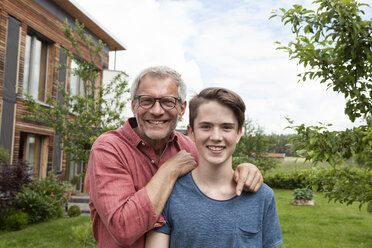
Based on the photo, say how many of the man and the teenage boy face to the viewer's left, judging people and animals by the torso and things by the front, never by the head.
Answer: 0

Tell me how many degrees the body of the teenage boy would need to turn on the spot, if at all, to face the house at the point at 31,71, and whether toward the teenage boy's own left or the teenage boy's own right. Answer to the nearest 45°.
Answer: approximately 135° to the teenage boy's own right

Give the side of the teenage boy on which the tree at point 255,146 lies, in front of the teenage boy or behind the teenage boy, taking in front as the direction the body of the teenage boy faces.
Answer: behind

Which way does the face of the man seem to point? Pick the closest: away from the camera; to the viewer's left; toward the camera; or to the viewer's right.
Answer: toward the camera

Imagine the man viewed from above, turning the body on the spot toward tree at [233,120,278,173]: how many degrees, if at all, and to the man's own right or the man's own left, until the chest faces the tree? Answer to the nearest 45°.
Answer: approximately 135° to the man's own left

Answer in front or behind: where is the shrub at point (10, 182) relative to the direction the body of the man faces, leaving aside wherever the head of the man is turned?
behind

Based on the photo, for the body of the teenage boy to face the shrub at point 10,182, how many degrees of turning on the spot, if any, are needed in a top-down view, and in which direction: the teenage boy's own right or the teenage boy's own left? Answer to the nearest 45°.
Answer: approximately 135° to the teenage boy's own right

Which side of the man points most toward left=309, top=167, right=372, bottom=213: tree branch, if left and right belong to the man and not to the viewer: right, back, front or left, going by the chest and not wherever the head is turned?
left

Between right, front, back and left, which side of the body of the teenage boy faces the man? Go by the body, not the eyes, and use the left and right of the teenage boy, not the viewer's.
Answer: right

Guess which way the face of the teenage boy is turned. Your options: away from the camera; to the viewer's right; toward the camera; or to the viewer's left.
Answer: toward the camera

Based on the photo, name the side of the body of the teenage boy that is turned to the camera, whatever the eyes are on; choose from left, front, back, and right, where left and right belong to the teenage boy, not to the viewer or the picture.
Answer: front

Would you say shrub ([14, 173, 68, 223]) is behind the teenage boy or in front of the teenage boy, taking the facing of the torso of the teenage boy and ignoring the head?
behind

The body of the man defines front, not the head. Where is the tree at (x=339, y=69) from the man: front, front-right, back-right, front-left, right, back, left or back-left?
left

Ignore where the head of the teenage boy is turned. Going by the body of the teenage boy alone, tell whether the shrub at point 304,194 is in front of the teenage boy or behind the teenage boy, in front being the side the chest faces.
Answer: behind
